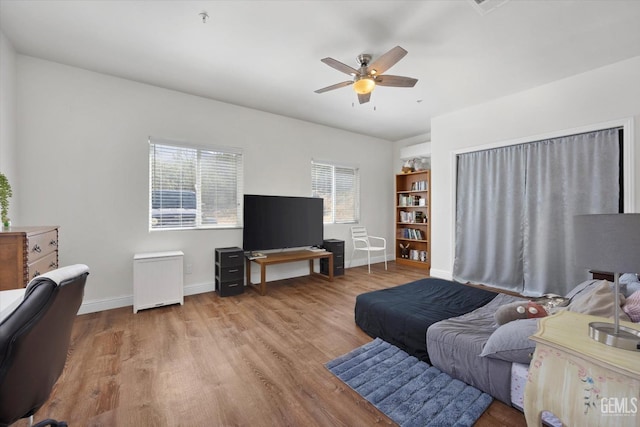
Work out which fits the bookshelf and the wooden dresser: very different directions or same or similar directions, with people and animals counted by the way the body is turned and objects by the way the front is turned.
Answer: very different directions

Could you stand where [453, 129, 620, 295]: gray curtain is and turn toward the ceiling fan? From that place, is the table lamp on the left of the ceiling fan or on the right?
left

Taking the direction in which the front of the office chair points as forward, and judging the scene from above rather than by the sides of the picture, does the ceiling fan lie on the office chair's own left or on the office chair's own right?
on the office chair's own right

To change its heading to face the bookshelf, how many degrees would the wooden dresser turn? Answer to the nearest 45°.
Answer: approximately 45° to its left

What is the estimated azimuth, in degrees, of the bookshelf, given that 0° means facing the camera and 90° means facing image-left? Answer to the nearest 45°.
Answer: approximately 45°

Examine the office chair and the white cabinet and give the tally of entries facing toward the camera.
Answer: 1

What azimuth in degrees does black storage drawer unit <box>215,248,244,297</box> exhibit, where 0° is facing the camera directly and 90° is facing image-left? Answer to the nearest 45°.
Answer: approximately 315°

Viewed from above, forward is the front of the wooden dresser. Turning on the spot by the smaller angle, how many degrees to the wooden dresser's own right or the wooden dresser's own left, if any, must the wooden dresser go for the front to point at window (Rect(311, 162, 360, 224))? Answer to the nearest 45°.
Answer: approximately 45° to the wooden dresser's own left

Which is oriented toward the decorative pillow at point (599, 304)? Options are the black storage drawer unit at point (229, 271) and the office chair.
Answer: the black storage drawer unit

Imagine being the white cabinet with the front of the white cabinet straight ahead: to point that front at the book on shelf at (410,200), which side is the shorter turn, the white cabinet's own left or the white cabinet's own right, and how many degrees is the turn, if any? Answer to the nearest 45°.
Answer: approximately 90° to the white cabinet's own left

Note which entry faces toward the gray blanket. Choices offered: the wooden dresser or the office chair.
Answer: the wooden dresser
